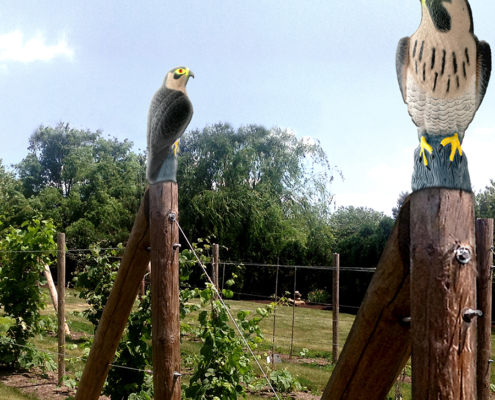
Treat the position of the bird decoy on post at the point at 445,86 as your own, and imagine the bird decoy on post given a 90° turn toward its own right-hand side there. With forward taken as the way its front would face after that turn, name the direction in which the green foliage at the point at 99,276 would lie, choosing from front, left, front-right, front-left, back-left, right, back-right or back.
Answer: front-right

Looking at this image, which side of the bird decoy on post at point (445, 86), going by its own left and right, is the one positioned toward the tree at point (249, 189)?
back

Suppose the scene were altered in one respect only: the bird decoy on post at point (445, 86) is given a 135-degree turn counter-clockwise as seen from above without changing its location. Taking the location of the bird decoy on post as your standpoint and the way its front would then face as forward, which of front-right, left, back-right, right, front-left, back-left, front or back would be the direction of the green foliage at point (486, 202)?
front-left

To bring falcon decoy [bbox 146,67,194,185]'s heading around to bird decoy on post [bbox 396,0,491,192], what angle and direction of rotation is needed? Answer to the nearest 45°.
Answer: approximately 45° to its right

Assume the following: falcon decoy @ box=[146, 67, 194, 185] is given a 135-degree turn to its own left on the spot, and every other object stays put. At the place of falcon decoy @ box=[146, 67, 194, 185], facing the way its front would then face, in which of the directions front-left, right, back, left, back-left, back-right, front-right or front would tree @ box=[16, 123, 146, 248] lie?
front-right

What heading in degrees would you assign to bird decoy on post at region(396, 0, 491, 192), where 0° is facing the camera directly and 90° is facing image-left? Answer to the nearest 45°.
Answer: approximately 0°

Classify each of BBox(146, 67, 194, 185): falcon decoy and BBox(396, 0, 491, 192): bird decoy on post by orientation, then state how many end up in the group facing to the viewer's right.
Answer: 1
